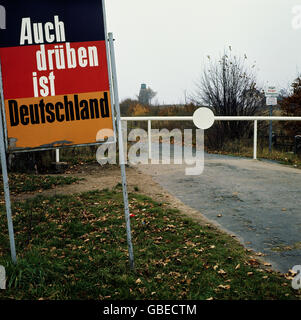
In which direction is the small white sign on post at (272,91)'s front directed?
toward the camera

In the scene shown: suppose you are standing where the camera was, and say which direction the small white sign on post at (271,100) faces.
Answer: facing the viewer

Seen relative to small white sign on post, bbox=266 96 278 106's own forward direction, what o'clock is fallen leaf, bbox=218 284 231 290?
The fallen leaf is roughly at 12 o'clock from the small white sign on post.

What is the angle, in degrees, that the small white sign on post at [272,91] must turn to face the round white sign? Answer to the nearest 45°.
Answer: approximately 90° to its right

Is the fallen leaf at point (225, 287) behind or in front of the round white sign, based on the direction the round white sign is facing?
in front

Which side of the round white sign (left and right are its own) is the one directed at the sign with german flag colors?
front

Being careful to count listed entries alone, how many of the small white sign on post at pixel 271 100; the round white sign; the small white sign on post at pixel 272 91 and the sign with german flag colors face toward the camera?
4

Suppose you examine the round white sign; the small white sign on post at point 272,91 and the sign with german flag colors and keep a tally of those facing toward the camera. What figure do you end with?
3

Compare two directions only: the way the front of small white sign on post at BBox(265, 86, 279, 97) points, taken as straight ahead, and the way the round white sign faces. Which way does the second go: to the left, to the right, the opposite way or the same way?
the same way

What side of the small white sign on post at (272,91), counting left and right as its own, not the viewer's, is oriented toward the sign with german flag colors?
front

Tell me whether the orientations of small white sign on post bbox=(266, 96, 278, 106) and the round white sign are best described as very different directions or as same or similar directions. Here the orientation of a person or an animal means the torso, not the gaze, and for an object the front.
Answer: same or similar directions

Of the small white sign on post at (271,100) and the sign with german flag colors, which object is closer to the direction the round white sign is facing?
the sign with german flag colors

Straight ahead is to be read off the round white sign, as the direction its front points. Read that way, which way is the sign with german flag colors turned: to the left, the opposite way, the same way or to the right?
the same way

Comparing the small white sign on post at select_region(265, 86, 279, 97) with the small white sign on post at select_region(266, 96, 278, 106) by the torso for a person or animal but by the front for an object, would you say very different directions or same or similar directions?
same or similar directions
